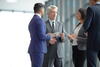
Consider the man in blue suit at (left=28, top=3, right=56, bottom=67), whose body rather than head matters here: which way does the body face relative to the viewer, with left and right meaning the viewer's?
facing away from the viewer and to the right of the viewer

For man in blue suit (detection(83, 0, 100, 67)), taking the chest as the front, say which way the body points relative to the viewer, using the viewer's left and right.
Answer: facing away from the viewer and to the left of the viewer
